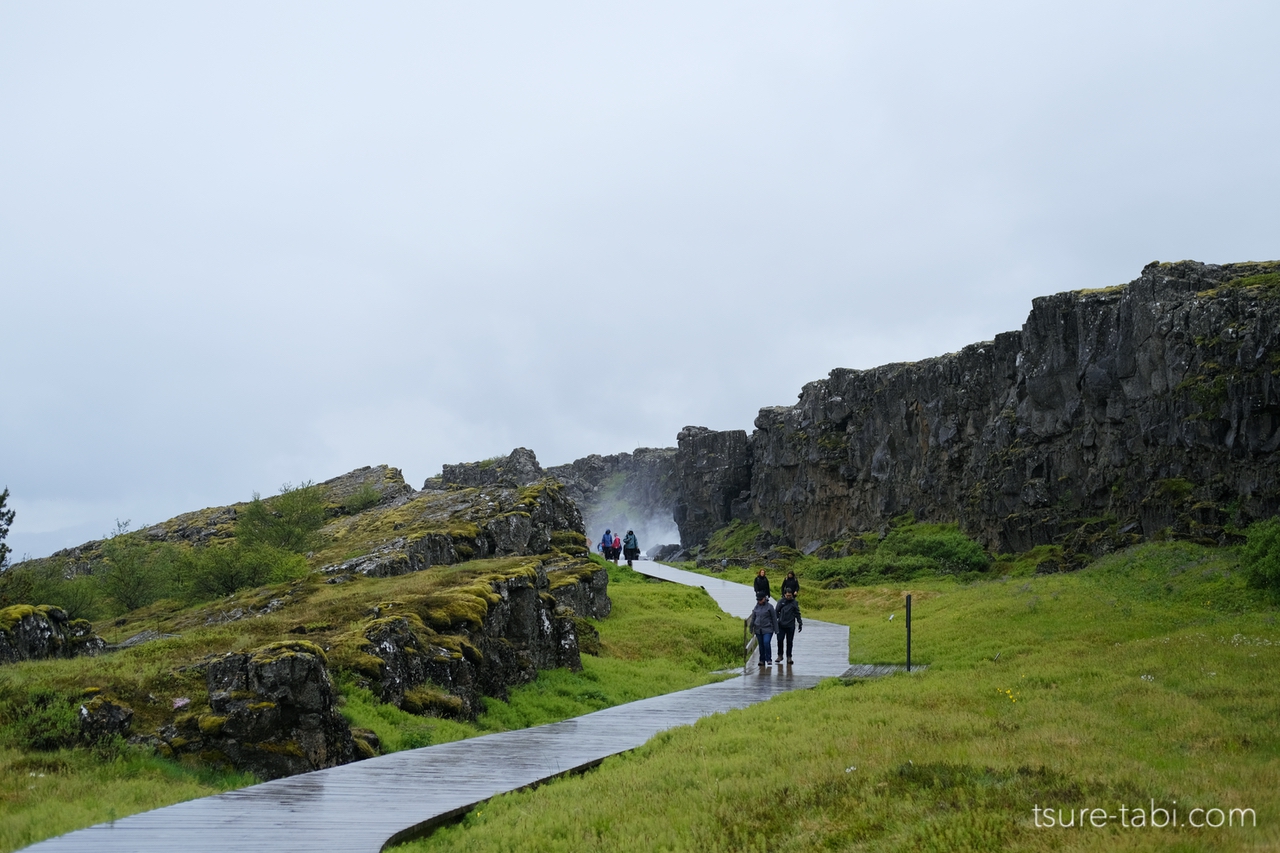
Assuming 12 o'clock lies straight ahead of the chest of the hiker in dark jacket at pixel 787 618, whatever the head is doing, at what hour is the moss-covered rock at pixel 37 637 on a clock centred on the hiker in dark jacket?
The moss-covered rock is roughly at 2 o'clock from the hiker in dark jacket.

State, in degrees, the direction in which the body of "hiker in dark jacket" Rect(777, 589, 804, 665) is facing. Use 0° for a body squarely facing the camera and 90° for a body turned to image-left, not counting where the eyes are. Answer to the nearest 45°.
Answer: approximately 0°

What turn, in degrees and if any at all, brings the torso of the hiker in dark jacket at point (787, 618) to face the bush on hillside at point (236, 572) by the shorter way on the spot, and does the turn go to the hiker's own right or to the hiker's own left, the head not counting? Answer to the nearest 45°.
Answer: approximately 135° to the hiker's own right

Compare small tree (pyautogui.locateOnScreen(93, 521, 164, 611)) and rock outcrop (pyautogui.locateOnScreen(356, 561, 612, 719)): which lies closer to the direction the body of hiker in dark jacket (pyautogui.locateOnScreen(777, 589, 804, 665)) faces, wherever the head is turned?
the rock outcrop

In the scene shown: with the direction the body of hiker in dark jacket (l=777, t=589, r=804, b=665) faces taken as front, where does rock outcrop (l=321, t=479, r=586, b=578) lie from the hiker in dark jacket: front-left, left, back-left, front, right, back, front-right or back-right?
back-right

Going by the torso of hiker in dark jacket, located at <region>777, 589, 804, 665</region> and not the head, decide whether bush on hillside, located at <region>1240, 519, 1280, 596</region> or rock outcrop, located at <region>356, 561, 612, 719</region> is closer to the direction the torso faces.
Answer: the rock outcrop

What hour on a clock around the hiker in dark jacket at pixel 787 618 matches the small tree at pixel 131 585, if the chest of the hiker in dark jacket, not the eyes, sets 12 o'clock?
The small tree is roughly at 4 o'clock from the hiker in dark jacket.
